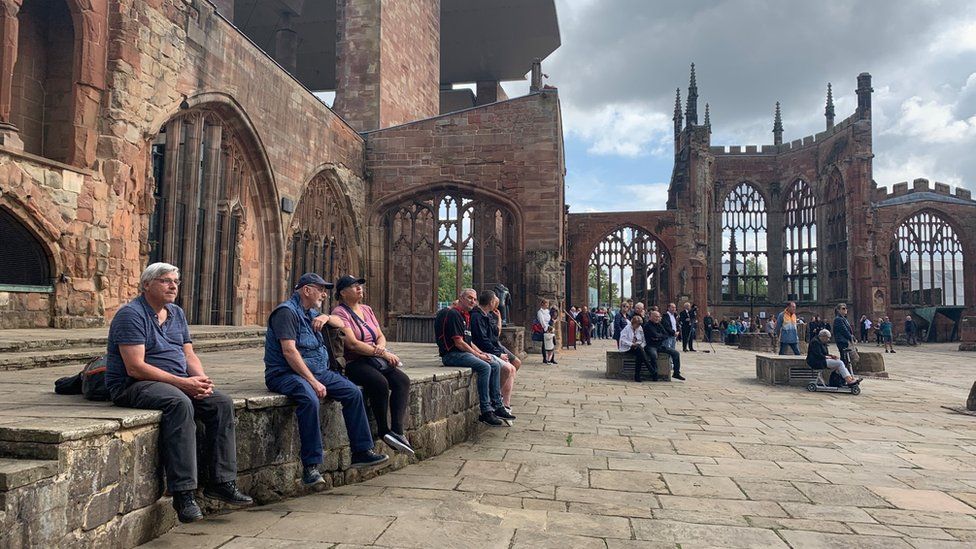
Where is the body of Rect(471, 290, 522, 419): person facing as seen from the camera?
to the viewer's right

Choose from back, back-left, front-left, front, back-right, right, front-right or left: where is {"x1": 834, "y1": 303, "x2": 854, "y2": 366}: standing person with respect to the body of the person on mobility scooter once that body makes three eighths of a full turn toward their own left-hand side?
front-right

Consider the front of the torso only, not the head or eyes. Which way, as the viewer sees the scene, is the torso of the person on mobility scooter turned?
to the viewer's right

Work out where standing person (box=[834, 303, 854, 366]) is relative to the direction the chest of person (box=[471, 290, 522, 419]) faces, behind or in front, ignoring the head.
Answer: in front

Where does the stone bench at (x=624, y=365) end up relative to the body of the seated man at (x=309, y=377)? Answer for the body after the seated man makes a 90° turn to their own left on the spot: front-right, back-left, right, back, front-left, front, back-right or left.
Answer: front

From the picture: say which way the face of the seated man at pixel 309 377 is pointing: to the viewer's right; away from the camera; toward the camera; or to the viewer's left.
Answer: to the viewer's right

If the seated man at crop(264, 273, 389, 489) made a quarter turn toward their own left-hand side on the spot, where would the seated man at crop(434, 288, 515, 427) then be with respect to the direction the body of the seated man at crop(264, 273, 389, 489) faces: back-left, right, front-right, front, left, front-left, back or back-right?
front

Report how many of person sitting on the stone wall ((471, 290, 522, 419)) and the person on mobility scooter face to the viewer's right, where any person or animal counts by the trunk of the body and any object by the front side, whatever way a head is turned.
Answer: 2

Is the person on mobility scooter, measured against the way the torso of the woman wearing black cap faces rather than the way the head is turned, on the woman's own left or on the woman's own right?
on the woman's own left

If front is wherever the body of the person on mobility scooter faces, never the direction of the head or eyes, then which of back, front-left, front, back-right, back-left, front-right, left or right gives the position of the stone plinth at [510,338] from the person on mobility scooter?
back

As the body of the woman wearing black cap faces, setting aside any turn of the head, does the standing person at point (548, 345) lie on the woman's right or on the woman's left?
on the woman's left
